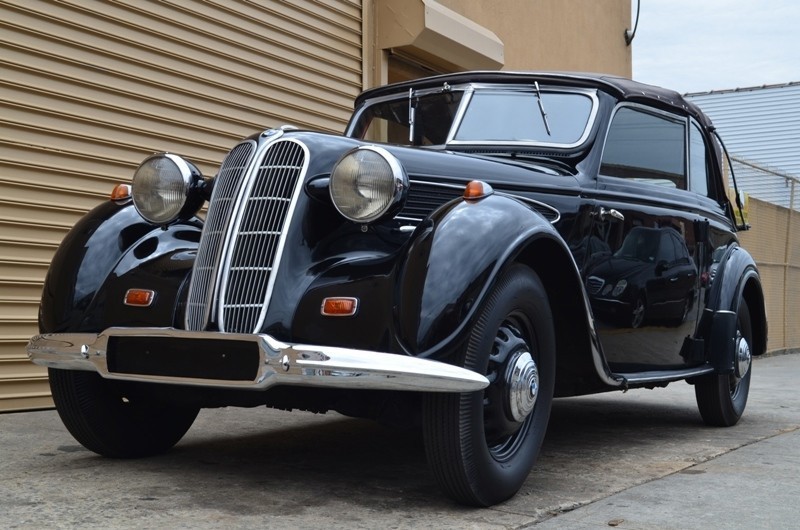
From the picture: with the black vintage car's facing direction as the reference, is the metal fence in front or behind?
behind
